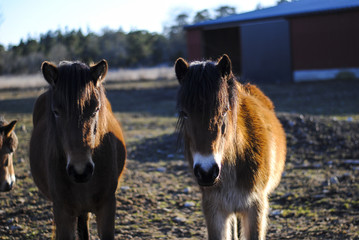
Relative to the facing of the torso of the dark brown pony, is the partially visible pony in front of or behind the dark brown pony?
behind

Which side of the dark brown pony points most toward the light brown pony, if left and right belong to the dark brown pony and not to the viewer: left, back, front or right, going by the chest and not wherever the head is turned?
left

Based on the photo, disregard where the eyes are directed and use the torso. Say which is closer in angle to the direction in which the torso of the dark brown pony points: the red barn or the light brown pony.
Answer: the light brown pony

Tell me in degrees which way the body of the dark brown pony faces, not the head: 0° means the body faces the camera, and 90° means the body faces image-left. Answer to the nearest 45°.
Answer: approximately 0°
